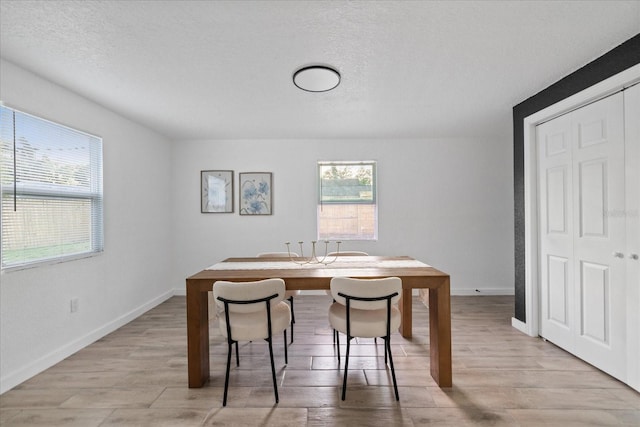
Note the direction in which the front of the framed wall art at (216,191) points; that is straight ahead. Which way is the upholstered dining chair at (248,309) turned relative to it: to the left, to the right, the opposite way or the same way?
the opposite way

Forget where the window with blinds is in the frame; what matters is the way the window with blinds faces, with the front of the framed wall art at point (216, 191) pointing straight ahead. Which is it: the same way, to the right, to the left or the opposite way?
to the left

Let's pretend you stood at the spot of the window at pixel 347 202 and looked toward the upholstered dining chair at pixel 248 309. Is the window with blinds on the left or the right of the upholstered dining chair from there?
right

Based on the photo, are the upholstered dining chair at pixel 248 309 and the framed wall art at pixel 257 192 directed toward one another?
yes

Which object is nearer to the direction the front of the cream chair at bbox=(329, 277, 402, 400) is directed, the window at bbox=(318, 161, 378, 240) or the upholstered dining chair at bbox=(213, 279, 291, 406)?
the window

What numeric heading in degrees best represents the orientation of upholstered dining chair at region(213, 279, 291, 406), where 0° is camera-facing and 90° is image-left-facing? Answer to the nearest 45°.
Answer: approximately 180°

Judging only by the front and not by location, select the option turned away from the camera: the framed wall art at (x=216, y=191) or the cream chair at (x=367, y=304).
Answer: the cream chair

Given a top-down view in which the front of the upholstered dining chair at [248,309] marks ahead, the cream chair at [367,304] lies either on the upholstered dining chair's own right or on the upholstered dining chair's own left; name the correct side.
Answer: on the upholstered dining chair's own right

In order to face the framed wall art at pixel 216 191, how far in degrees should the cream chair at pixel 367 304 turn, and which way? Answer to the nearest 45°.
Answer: approximately 45° to its left

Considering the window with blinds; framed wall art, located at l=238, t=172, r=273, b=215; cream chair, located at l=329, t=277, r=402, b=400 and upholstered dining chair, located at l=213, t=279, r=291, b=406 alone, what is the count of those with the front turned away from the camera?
2

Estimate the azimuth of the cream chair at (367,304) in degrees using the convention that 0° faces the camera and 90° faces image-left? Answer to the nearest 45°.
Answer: approximately 180°

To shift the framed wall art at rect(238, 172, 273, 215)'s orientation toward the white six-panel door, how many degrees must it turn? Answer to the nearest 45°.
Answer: approximately 45° to its left

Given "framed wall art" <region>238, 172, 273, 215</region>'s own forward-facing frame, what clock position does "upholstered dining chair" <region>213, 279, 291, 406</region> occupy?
The upholstered dining chair is roughly at 12 o'clock from the framed wall art.

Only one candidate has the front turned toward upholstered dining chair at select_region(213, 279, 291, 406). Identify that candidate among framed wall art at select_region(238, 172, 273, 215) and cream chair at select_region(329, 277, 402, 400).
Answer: the framed wall art
